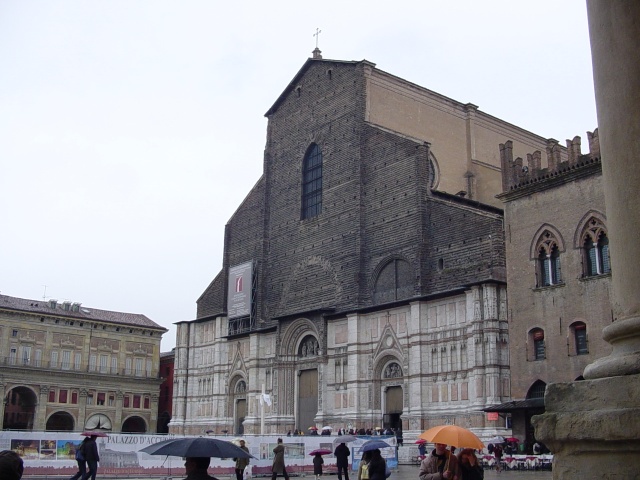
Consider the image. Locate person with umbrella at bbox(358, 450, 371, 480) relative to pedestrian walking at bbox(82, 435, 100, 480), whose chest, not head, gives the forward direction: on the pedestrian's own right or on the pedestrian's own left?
on the pedestrian's own right

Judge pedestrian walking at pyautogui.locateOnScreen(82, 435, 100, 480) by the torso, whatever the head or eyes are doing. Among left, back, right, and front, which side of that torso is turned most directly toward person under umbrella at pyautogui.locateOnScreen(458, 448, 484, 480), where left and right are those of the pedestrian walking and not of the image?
right

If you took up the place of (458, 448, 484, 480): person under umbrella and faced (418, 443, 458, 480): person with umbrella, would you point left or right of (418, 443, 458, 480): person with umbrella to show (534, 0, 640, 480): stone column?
left

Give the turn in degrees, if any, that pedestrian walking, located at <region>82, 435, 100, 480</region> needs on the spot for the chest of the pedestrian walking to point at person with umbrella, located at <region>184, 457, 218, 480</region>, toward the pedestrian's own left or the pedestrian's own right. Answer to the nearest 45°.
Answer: approximately 90° to the pedestrian's own right

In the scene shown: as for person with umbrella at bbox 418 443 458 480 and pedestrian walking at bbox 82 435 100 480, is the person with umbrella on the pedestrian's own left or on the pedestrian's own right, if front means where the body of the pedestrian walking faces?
on the pedestrian's own right

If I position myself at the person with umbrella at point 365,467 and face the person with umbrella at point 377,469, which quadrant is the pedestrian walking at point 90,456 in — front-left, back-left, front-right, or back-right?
back-left
